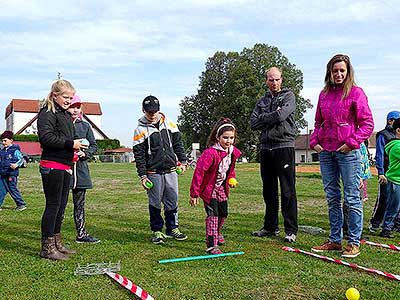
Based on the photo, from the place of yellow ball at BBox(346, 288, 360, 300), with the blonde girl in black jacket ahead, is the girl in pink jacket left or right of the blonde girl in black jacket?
right

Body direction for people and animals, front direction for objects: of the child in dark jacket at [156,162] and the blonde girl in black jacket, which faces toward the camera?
the child in dark jacket

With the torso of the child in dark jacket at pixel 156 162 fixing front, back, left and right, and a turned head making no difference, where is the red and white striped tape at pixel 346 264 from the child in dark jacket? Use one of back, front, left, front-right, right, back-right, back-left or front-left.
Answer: front-left

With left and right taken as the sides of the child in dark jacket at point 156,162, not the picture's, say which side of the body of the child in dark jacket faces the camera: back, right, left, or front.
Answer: front

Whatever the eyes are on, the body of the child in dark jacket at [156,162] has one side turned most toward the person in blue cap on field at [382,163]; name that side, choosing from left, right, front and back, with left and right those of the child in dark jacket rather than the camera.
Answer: left

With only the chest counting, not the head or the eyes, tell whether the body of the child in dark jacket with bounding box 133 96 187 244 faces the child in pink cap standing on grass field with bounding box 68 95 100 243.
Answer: no

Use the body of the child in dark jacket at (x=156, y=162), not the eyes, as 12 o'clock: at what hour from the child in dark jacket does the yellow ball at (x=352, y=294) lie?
The yellow ball is roughly at 11 o'clock from the child in dark jacket.

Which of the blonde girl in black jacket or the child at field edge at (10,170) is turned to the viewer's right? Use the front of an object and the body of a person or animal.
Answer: the blonde girl in black jacket

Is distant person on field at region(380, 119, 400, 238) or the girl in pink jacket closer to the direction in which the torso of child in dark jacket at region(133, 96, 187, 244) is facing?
the girl in pink jacket

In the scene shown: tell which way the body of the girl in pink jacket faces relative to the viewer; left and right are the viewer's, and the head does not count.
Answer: facing the viewer and to the right of the viewer

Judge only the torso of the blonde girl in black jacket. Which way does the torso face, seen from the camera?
to the viewer's right

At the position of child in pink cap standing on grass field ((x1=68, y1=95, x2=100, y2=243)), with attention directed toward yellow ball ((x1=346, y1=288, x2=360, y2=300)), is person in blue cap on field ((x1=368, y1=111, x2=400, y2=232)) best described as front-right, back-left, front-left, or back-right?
front-left

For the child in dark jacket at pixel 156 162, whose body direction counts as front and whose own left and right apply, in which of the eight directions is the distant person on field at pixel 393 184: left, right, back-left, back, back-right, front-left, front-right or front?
left

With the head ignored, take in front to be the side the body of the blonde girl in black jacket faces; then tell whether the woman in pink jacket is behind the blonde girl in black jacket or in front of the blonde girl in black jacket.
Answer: in front

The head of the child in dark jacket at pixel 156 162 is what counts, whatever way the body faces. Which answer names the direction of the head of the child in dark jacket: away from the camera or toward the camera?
toward the camera
